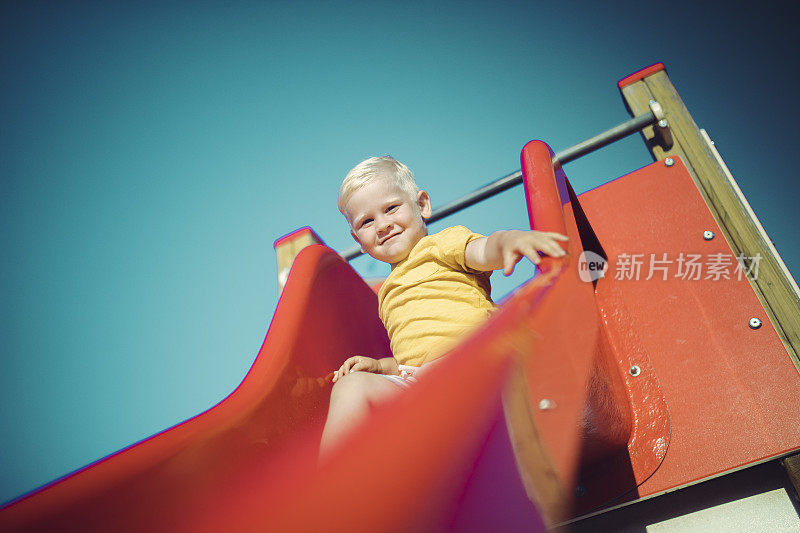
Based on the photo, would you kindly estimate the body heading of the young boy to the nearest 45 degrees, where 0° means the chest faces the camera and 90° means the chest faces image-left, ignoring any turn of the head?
approximately 45°
